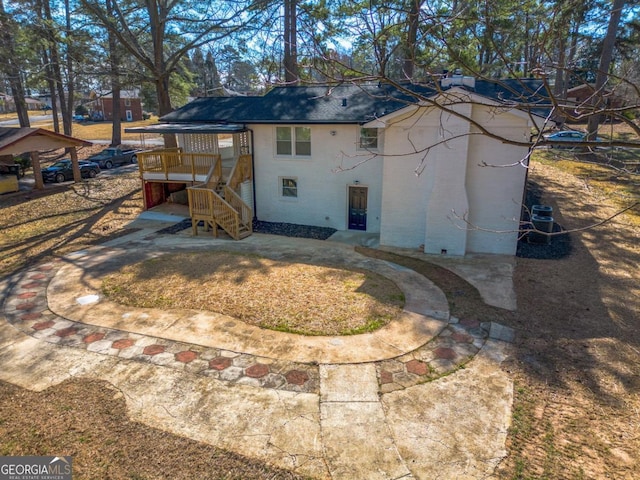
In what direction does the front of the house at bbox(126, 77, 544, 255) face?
away from the camera

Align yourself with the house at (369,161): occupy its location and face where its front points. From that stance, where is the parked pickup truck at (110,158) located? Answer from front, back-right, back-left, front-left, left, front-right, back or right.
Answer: front-left

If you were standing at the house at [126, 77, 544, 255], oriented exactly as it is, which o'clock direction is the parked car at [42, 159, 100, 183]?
The parked car is roughly at 10 o'clock from the house.

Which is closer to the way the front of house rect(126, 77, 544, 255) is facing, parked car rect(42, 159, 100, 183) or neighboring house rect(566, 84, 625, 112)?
the neighboring house
